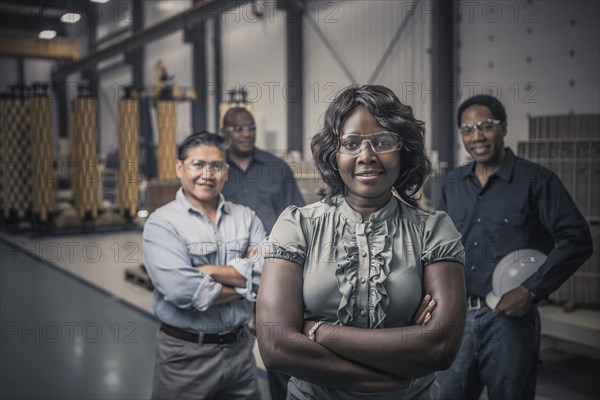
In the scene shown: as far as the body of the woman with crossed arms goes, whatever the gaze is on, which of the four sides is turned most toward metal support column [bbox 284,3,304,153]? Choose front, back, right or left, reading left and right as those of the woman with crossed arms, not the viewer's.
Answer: back

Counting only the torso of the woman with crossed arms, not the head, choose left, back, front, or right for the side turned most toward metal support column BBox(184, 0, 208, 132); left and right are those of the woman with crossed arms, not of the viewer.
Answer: back

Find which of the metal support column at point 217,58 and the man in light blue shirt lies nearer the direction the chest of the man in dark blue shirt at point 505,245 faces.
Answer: the man in light blue shirt

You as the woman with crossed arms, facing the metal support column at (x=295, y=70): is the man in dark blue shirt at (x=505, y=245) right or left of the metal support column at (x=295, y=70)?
right

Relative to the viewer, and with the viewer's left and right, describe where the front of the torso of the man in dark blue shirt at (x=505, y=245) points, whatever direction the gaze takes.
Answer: facing the viewer and to the left of the viewer

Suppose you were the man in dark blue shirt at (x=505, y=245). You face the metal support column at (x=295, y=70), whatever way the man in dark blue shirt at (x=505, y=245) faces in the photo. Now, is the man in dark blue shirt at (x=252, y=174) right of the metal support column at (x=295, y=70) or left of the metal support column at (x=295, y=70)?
left

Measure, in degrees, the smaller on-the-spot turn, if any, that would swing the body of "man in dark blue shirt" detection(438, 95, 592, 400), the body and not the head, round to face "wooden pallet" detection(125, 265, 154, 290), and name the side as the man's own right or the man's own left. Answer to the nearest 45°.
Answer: approximately 90° to the man's own right

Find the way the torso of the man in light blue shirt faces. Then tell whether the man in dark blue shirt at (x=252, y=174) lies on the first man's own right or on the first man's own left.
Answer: on the first man's own left

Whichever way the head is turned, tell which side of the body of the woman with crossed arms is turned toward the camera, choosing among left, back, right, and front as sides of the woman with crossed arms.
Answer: front

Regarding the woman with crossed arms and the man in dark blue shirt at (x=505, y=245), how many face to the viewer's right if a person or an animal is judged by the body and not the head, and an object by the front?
0

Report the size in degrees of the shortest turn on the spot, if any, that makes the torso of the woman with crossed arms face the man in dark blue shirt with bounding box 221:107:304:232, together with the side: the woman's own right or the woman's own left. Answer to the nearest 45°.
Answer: approximately 180°

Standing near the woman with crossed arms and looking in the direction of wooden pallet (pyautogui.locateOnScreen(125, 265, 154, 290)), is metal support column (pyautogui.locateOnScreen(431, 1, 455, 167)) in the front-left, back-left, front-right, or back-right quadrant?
front-right

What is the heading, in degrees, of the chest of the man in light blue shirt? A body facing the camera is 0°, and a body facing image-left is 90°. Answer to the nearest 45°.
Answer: approximately 315°

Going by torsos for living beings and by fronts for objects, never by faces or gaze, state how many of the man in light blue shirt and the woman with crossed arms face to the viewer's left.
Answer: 0
